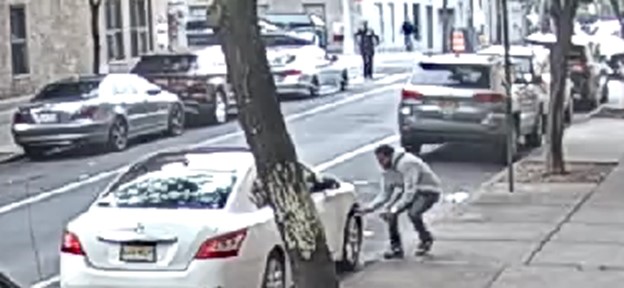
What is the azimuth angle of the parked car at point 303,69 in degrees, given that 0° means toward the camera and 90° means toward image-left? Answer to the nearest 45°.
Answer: approximately 225°

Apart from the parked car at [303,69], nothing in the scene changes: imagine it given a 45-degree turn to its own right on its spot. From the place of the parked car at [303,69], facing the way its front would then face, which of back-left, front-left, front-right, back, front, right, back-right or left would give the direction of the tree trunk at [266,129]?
right

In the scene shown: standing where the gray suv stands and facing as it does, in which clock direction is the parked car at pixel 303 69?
The parked car is roughly at 10 o'clock from the gray suv.

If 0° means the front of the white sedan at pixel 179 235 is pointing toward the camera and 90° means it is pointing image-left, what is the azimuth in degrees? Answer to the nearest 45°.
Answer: approximately 225°

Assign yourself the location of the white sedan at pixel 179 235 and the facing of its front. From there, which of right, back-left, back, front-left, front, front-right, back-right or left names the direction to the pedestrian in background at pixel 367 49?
front-left

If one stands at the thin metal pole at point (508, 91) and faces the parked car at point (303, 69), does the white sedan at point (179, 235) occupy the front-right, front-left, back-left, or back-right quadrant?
back-left

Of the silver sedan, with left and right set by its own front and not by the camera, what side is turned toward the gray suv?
right

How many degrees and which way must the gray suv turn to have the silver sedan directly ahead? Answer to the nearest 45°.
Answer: approximately 135° to its left

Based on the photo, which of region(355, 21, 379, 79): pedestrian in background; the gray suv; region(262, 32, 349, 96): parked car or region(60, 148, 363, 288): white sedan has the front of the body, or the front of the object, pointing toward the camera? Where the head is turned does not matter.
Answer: the pedestrian in background

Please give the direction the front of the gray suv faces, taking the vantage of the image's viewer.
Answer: facing away from the viewer and to the right of the viewer

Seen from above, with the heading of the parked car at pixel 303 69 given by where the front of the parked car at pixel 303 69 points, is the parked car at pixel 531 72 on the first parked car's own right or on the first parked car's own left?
on the first parked car's own right
